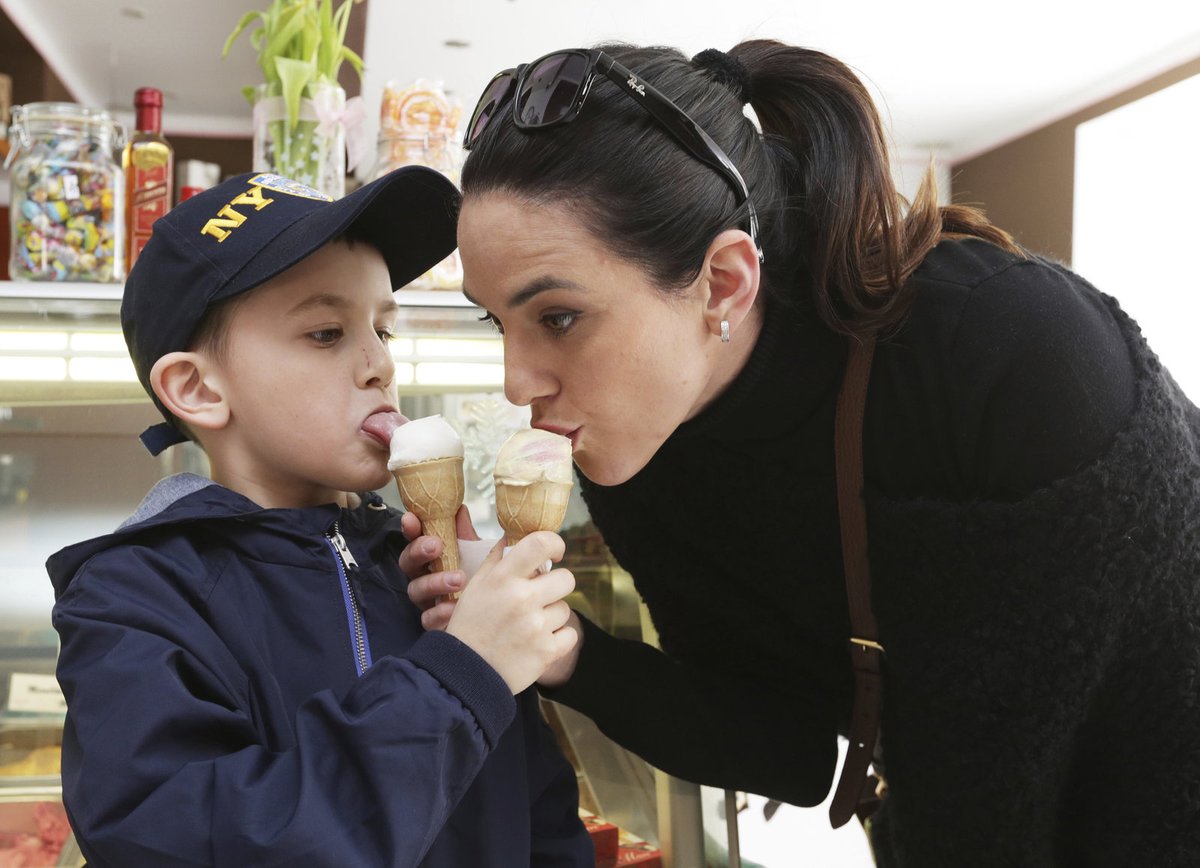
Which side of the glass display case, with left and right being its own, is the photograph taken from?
front

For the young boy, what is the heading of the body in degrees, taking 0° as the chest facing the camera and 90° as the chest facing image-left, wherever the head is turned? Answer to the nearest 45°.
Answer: approximately 315°

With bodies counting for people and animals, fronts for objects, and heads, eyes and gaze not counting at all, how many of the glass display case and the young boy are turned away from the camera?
0

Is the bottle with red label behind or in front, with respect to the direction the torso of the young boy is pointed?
behind

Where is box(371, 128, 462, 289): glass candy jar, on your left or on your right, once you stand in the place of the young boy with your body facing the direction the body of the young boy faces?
on your left

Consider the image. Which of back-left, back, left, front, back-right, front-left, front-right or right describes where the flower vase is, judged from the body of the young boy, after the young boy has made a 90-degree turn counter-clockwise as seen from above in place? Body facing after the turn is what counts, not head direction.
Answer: front-left

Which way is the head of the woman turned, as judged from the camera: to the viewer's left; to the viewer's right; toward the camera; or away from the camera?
to the viewer's left

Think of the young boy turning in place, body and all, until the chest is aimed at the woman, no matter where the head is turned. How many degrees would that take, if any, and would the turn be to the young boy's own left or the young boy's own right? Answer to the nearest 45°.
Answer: approximately 45° to the young boy's own left
